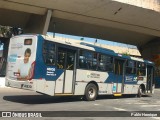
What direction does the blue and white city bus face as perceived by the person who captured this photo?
facing away from the viewer and to the right of the viewer
